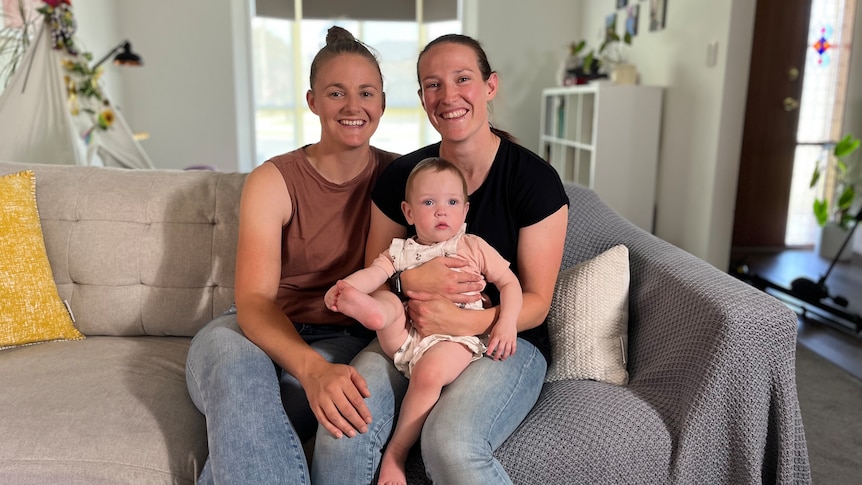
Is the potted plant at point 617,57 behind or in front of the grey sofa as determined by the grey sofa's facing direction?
behind

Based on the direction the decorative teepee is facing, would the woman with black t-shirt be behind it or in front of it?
in front

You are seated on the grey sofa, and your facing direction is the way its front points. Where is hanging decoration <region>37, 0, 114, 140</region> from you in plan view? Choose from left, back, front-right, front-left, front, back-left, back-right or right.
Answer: back-right

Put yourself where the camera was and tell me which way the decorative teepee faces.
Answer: facing the viewer and to the right of the viewer

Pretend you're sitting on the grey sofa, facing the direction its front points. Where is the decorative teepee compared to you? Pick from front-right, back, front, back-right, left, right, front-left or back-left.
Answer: back-right

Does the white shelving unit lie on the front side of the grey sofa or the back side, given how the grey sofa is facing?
on the back side

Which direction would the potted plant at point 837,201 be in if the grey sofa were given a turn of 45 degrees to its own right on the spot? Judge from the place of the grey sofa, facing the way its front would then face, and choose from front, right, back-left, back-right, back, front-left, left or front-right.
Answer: back

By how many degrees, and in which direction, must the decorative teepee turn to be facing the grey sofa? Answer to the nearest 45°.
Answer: approximately 45° to its right

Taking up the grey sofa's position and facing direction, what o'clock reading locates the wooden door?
The wooden door is roughly at 7 o'clock from the grey sofa.

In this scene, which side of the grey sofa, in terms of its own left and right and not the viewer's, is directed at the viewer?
front
